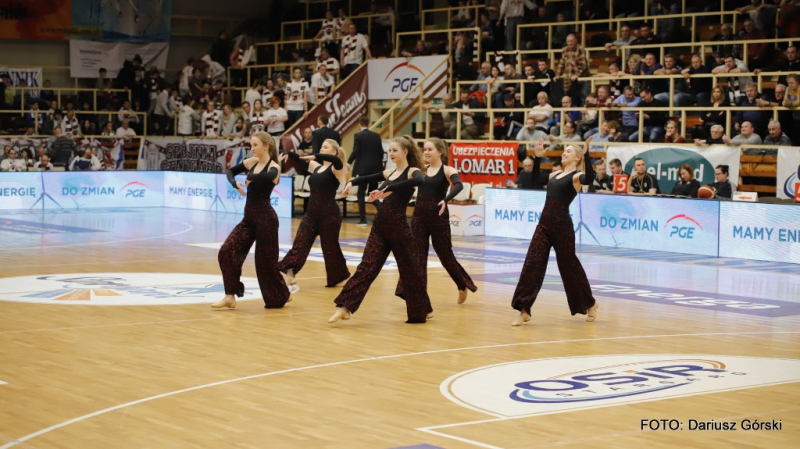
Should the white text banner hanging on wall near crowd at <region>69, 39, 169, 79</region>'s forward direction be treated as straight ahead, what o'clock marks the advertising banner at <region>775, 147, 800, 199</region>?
The advertising banner is roughly at 11 o'clock from the white text banner hanging on wall near crowd.

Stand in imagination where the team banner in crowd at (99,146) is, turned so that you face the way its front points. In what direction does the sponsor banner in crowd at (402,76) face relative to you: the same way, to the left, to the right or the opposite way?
the same way

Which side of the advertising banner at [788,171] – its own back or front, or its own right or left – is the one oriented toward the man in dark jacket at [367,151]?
right

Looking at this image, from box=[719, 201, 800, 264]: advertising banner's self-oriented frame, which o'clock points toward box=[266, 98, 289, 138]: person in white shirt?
The person in white shirt is roughly at 4 o'clock from the advertising banner.

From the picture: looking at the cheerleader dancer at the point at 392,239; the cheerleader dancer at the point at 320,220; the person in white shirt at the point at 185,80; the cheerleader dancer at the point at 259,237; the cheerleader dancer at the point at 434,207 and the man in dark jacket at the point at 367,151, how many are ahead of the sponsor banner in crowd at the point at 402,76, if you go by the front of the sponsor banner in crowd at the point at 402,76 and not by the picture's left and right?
5

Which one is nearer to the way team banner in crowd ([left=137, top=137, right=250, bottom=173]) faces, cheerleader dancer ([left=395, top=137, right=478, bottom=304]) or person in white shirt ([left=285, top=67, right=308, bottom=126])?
the cheerleader dancer

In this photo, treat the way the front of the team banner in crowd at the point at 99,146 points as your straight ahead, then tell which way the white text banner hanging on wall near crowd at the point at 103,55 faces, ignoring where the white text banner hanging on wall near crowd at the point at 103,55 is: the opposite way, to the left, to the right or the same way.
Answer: the same way

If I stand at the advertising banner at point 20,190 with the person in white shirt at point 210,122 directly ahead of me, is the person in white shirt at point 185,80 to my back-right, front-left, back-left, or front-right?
front-left

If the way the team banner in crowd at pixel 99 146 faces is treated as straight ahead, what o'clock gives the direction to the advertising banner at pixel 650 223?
The advertising banner is roughly at 11 o'clock from the team banner in crowd.

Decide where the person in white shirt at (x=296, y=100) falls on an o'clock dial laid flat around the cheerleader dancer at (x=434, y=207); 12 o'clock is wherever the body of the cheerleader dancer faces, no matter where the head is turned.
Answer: The person in white shirt is roughly at 4 o'clock from the cheerleader dancer.

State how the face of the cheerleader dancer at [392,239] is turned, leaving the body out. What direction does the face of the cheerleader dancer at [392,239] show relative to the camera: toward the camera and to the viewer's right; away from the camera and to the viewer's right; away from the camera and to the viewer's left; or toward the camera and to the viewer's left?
toward the camera and to the viewer's left

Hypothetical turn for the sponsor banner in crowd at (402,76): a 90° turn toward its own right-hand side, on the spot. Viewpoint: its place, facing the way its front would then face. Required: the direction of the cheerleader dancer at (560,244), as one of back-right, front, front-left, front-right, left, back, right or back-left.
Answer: left

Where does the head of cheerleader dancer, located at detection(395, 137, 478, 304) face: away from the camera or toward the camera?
toward the camera

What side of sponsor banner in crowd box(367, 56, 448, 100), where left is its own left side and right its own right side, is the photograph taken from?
front

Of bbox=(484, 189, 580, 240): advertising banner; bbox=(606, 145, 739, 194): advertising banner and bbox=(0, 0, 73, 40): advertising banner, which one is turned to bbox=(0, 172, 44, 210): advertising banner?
bbox=(0, 0, 73, 40): advertising banner

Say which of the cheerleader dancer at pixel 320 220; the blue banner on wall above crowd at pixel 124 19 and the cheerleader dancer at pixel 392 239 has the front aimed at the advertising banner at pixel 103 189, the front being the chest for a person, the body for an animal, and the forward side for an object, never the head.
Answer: the blue banner on wall above crowd

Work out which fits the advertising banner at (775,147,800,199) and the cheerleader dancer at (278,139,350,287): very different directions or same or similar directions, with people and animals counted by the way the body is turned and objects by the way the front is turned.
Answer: same or similar directions

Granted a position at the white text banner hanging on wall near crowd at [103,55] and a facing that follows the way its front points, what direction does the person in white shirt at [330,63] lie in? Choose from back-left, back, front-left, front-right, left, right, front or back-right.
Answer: front-left

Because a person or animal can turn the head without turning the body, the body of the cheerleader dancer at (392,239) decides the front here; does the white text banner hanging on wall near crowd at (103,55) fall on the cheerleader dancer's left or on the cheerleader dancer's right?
on the cheerleader dancer's right

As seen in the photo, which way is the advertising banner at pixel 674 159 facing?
toward the camera

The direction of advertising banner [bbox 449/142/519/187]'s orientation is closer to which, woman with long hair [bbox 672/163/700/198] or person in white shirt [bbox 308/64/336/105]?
the woman with long hair
